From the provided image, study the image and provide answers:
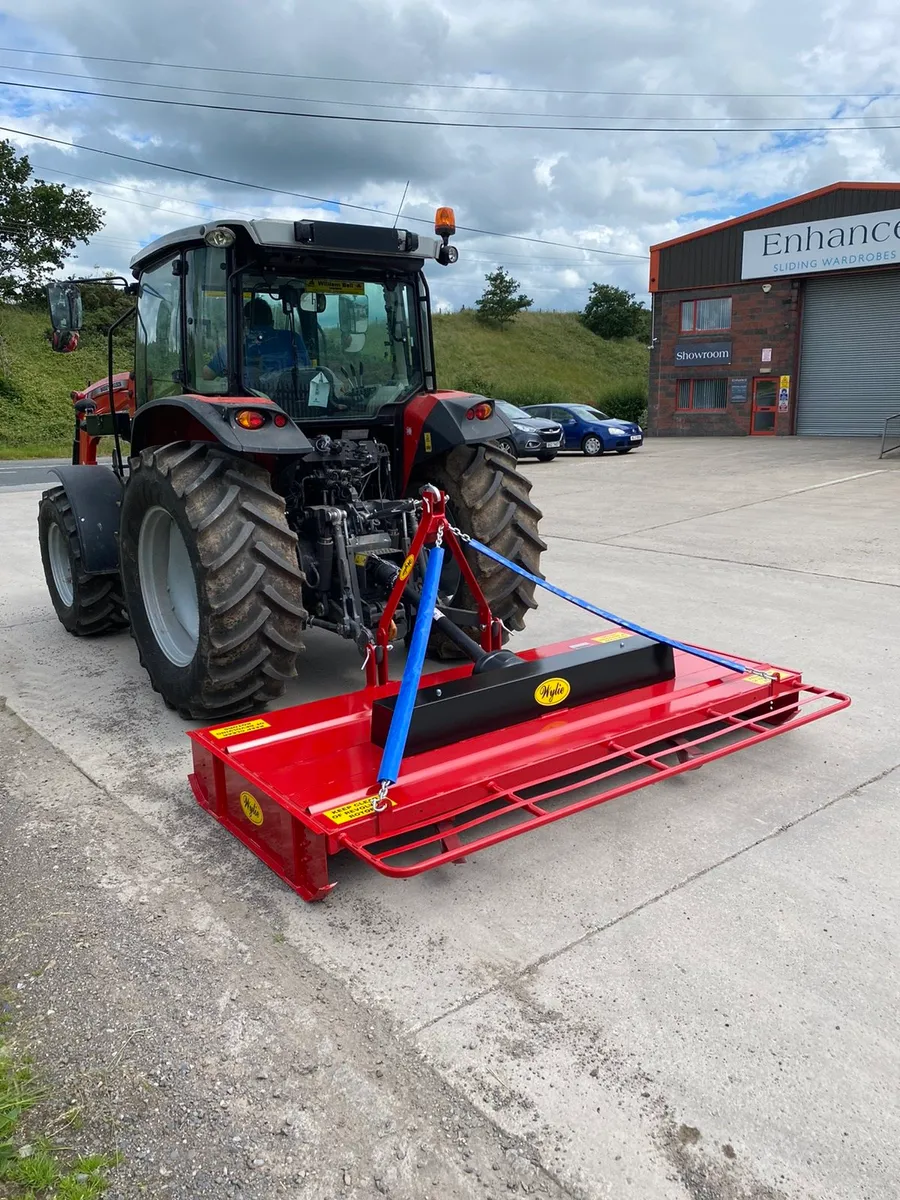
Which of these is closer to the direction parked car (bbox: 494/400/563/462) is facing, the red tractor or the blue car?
the red tractor

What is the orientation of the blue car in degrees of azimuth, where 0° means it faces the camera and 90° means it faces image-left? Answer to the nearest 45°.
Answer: approximately 315°

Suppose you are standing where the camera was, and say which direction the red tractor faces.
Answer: facing away from the viewer and to the left of the viewer

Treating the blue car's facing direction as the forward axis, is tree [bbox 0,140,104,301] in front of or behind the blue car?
behind

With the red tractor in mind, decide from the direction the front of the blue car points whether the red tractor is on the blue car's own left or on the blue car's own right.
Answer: on the blue car's own right

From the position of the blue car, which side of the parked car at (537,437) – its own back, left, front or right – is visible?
left

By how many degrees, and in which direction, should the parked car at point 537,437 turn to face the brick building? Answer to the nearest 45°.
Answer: approximately 90° to its left

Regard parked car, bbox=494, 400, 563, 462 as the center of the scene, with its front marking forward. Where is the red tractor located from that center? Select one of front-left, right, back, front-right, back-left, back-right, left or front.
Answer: front-right

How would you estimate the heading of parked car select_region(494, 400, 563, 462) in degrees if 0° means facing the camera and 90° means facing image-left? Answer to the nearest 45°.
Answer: approximately 315°

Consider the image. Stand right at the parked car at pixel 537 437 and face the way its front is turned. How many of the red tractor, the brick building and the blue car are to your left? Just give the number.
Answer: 2

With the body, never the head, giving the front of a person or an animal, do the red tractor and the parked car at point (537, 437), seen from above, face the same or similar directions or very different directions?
very different directions
